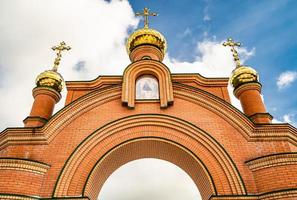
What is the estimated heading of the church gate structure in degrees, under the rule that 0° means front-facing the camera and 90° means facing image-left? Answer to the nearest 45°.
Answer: approximately 0°
